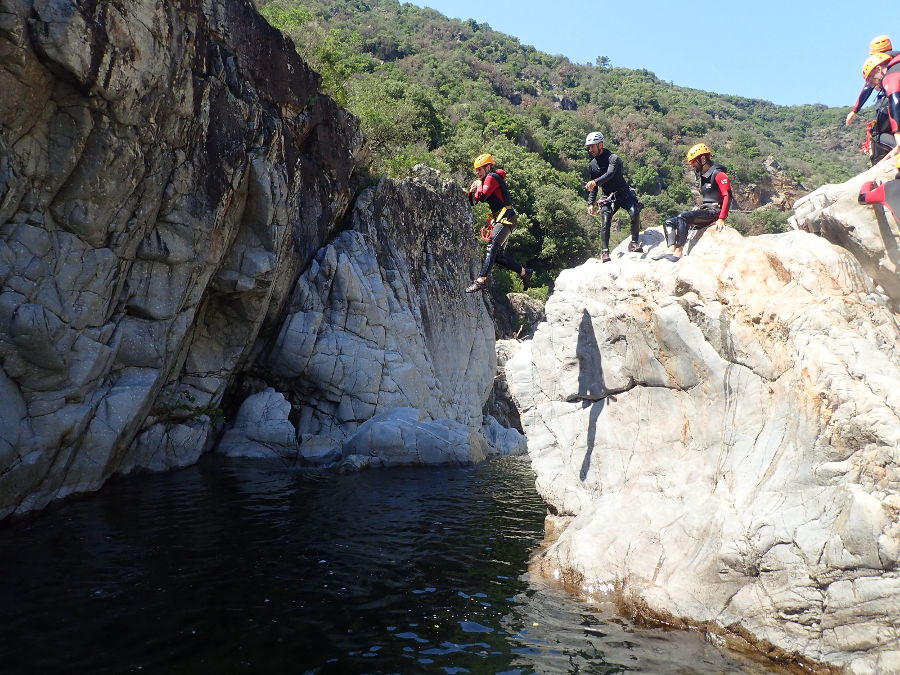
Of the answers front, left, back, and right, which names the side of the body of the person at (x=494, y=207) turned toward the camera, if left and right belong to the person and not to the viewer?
left

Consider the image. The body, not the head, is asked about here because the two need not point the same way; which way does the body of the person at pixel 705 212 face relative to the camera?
to the viewer's left

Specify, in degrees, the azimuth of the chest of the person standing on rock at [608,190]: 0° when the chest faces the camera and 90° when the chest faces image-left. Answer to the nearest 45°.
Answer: approximately 45°

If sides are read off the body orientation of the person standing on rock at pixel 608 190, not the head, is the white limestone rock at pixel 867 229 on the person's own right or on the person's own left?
on the person's own left

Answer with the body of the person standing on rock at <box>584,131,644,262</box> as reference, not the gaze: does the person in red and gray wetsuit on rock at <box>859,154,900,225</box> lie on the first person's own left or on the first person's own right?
on the first person's own left

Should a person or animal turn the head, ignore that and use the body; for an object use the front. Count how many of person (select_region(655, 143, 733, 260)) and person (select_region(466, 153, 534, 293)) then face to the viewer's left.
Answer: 2
